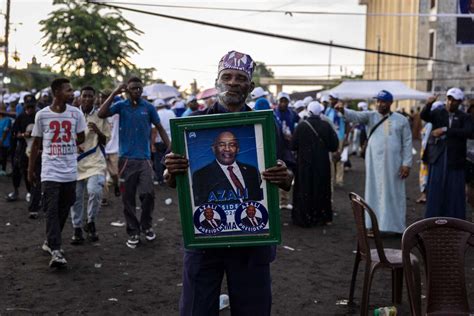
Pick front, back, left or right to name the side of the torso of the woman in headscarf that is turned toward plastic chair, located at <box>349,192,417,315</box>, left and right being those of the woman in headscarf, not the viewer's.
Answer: back

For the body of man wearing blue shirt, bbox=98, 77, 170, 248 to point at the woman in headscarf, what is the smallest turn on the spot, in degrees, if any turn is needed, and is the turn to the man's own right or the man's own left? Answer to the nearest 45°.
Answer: approximately 135° to the man's own left

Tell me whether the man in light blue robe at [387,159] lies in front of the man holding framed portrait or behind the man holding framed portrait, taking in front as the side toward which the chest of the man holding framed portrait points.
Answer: behind

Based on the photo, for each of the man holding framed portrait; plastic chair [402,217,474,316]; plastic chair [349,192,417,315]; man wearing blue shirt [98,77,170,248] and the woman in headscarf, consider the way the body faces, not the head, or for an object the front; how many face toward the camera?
2

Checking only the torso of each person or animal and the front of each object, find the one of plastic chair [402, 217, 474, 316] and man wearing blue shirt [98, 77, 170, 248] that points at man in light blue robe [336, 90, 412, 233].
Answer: the plastic chair

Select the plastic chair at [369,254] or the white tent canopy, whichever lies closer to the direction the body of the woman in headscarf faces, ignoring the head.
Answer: the white tent canopy

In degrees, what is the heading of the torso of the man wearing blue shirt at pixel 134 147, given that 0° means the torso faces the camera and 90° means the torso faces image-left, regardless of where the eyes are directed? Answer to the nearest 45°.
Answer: approximately 0°

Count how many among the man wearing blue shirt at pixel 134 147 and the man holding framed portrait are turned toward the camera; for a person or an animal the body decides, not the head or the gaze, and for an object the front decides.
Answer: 2

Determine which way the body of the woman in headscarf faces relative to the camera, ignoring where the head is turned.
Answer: away from the camera
